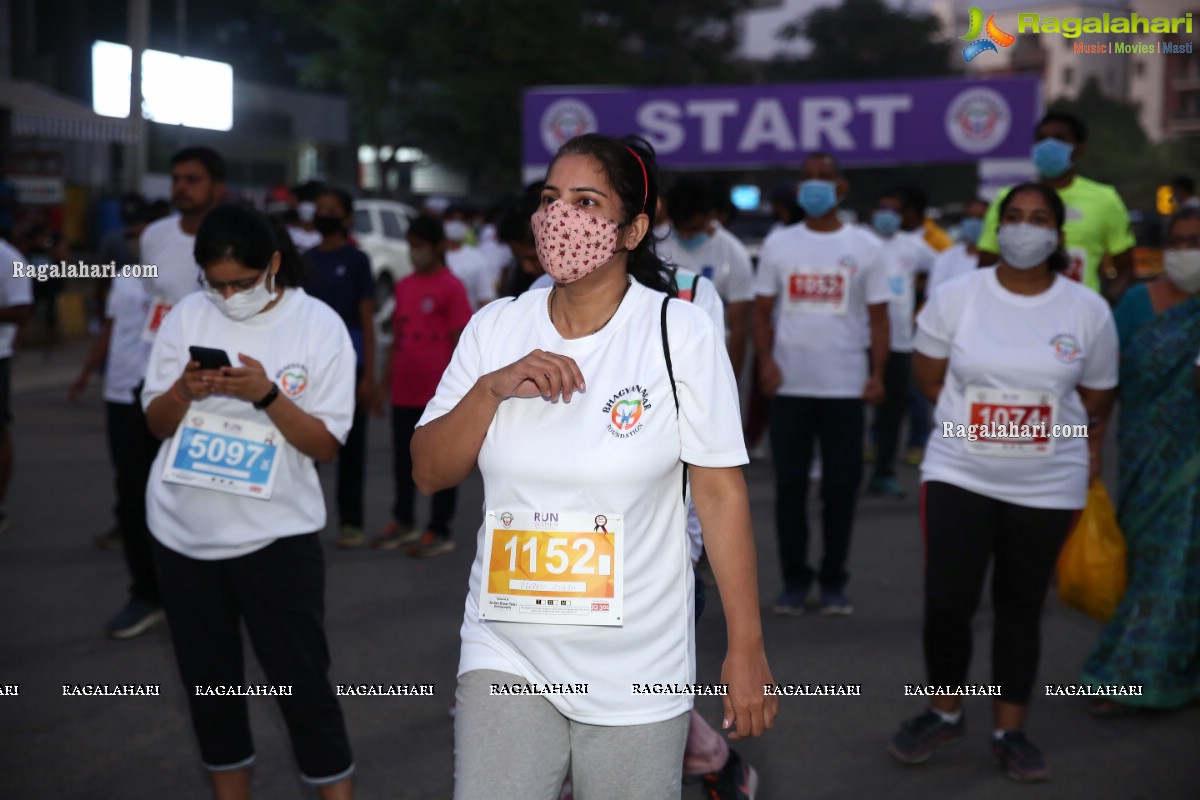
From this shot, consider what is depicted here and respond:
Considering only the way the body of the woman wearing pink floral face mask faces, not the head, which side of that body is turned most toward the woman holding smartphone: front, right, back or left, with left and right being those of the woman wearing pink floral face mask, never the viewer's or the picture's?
right

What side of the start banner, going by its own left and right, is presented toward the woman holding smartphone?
front

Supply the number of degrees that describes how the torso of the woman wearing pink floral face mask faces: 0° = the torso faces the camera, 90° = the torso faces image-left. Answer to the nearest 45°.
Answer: approximately 45°

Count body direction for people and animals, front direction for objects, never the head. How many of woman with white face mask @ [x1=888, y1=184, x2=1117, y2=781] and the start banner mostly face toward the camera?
2

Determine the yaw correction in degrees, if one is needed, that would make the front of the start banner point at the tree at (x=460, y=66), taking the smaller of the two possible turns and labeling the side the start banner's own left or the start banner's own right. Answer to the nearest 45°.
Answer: approximately 135° to the start banner's own right

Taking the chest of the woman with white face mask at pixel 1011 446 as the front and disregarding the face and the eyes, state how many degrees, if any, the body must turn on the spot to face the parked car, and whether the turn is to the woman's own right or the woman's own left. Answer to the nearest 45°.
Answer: approximately 135° to the woman's own right

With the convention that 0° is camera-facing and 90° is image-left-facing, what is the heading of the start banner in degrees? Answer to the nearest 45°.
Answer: approximately 0°

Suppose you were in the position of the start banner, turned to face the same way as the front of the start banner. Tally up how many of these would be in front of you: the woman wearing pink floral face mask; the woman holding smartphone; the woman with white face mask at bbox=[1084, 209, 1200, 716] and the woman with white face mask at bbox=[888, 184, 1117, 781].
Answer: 4

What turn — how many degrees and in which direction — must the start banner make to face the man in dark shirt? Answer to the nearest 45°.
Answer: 0° — it already faces them

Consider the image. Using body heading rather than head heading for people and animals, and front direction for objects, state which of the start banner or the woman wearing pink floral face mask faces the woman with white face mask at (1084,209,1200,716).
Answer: the start banner

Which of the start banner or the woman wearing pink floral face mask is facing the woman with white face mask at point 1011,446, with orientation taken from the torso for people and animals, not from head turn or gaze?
the start banner

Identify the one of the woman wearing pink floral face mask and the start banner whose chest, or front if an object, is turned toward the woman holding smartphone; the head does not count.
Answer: the start banner

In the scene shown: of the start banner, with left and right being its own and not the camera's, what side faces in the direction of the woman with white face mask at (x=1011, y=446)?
front

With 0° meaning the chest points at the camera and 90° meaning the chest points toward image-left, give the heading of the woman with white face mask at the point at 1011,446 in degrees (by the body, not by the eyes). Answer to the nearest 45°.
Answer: approximately 0°
